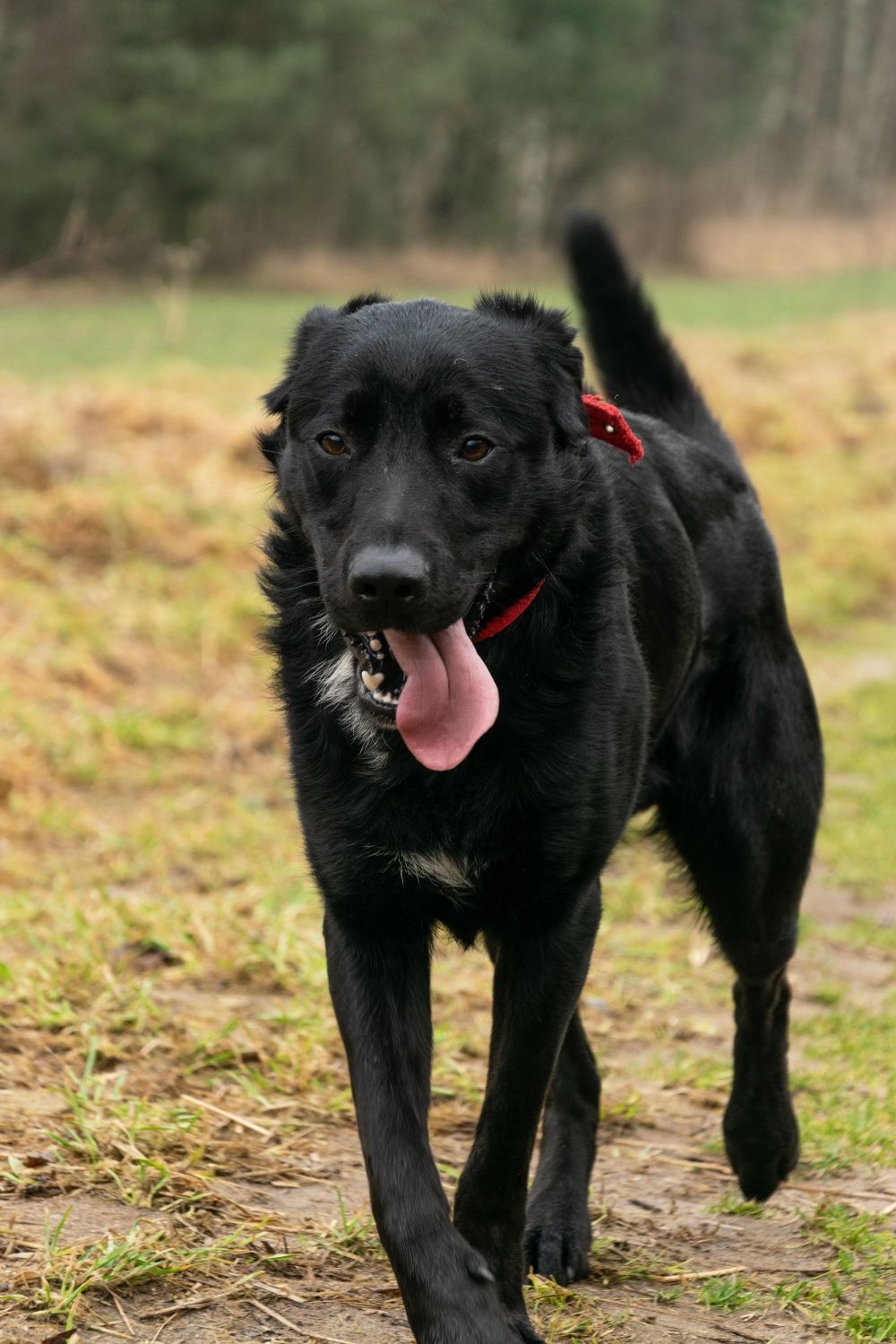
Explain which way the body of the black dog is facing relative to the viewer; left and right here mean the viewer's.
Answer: facing the viewer and to the left of the viewer
